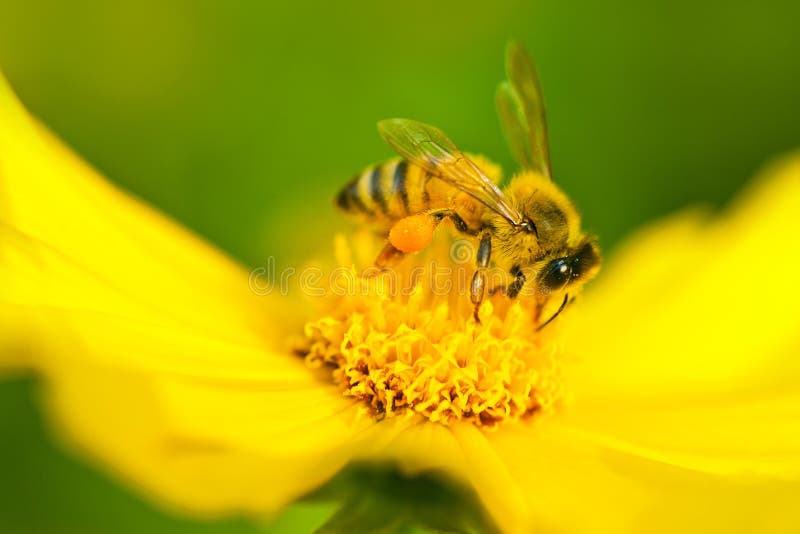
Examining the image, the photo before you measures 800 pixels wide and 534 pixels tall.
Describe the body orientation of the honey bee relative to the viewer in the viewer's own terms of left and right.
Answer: facing to the right of the viewer
